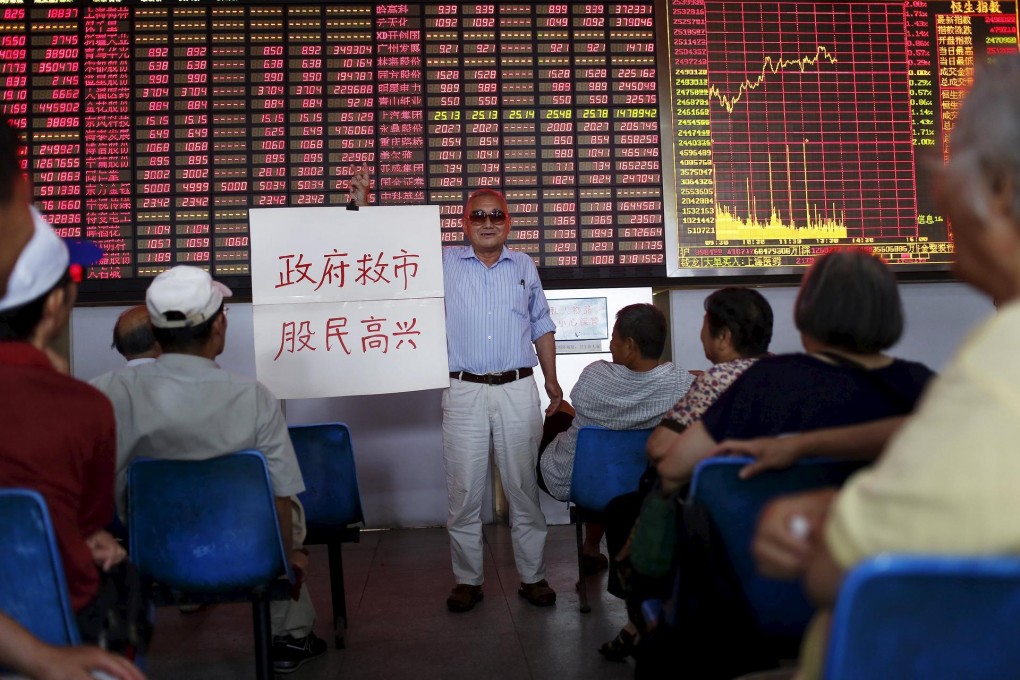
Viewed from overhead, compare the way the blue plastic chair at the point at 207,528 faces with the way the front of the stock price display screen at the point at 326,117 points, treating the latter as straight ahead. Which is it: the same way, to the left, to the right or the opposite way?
the opposite way

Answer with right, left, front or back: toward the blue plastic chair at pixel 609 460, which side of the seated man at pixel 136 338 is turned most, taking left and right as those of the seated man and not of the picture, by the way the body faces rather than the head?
right

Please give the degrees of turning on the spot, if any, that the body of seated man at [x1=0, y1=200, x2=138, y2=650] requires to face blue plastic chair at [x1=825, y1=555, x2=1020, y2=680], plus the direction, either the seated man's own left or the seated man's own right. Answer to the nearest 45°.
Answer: approximately 90° to the seated man's own right

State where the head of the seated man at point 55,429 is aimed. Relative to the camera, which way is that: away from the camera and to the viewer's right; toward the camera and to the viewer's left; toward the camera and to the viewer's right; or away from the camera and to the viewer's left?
away from the camera and to the viewer's right

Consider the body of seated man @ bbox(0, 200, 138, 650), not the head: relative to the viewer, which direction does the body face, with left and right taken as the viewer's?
facing away from the viewer and to the right of the viewer

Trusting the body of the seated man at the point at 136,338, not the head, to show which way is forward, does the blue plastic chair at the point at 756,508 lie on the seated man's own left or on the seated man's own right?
on the seated man's own right

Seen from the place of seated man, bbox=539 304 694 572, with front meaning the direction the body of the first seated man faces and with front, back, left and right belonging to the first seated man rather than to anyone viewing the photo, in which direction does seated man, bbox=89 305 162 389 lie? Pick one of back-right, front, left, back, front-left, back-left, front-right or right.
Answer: front-left

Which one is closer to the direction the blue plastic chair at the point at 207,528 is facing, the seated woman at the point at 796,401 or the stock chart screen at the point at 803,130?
the stock chart screen

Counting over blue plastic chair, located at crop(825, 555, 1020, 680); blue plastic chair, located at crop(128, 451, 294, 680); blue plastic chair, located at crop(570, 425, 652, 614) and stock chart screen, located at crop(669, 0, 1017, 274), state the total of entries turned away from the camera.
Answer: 3

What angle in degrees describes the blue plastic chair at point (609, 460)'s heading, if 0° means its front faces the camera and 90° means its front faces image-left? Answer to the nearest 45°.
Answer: approximately 180°

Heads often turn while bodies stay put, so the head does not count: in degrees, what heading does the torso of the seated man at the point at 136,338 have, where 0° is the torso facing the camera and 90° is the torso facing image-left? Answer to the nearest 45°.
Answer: approximately 225°

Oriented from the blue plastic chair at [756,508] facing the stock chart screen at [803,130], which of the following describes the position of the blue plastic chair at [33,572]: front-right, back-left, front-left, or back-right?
back-left

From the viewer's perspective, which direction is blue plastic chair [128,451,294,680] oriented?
away from the camera

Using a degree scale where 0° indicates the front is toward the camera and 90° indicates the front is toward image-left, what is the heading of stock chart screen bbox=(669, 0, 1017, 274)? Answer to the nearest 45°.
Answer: approximately 0°
